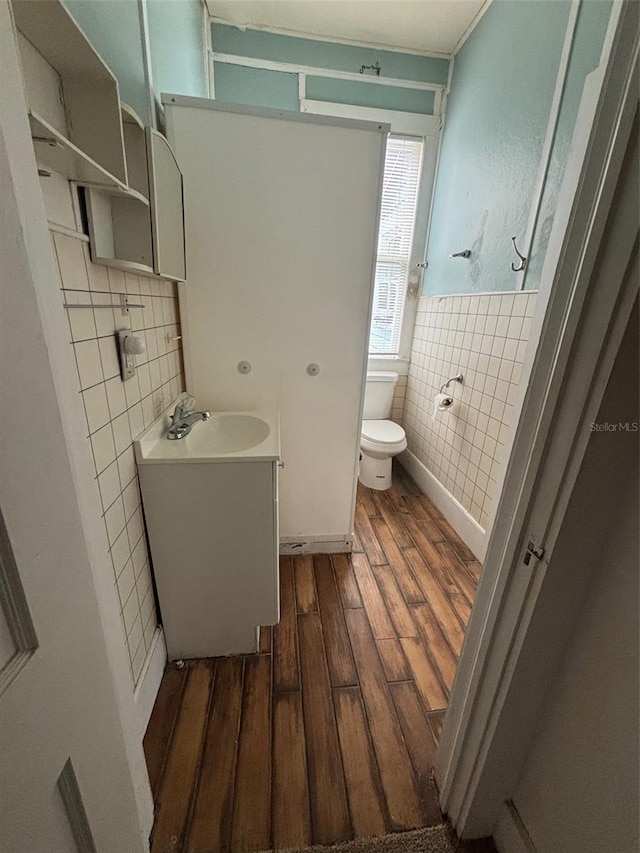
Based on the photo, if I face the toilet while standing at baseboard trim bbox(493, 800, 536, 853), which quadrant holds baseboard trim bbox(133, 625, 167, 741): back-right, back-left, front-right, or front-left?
front-left

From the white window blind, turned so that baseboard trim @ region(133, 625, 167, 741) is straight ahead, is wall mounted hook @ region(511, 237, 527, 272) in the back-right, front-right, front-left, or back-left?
front-left

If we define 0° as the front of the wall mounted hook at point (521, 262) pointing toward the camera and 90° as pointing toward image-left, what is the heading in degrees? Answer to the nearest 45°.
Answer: approximately 90°

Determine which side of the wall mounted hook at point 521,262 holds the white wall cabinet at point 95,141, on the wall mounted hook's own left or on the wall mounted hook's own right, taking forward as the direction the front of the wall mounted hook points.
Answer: on the wall mounted hook's own left

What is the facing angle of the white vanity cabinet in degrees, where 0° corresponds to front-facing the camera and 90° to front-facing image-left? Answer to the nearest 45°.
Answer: approximately 270°

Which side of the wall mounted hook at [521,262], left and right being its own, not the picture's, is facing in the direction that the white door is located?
left

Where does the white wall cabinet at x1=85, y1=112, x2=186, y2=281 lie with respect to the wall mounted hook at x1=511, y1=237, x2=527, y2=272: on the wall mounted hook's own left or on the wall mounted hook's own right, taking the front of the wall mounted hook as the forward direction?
on the wall mounted hook's own left

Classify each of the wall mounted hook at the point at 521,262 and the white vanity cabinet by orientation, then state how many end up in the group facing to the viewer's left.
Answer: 1

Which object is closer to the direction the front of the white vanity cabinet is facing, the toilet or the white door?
the toilet

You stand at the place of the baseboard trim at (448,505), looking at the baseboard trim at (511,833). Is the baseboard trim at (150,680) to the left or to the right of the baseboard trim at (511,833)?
right

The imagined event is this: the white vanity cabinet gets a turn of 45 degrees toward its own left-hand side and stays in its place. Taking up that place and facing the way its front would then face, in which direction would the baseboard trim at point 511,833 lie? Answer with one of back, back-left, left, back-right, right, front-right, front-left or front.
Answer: right

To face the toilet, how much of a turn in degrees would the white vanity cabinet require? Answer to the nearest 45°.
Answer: approximately 45° to its left

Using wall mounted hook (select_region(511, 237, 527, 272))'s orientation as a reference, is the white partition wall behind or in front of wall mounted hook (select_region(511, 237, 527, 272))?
in front
